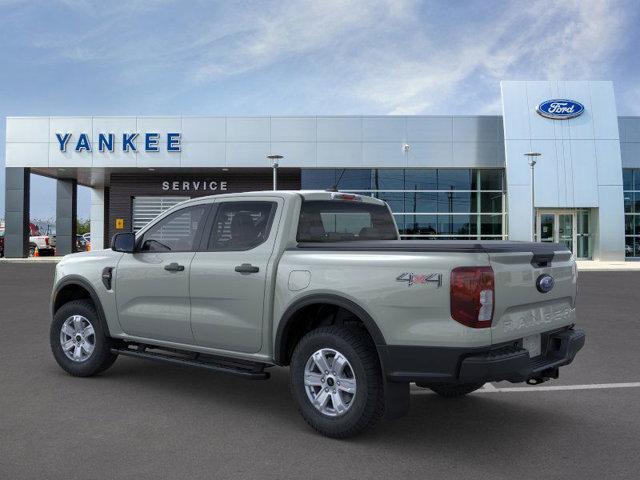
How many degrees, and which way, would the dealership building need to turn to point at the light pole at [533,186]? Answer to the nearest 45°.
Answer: approximately 90° to its left

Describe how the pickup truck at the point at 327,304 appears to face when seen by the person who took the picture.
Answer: facing away from the viewer and to the left of the viewer

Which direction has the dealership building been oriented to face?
toward the camera

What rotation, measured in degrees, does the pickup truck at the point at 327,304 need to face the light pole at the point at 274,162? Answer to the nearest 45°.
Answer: approximately 45° to its right

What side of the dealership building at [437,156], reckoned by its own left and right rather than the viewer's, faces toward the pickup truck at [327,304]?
front

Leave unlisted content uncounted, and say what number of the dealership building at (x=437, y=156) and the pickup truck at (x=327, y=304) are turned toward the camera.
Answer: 1

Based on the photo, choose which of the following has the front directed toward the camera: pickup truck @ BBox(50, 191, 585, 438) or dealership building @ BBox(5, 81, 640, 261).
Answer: the dealership building

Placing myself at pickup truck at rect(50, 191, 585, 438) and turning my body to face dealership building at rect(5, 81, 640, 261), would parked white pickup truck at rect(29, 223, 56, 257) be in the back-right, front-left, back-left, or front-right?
front-left

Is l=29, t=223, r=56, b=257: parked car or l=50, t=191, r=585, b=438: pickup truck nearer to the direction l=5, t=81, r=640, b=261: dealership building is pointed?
the pickup truck

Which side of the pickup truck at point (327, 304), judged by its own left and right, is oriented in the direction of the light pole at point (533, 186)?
right

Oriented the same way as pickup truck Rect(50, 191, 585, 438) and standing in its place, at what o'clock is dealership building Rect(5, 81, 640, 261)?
The dealership building is roughly at 2 o'clock from the pickup truck.

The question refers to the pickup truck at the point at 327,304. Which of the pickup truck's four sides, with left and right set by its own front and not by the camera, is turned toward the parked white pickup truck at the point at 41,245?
front

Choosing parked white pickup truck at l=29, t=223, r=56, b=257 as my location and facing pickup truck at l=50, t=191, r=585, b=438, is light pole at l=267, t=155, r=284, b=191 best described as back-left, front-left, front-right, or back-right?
front-left
